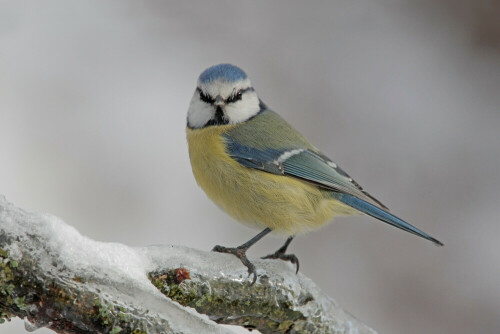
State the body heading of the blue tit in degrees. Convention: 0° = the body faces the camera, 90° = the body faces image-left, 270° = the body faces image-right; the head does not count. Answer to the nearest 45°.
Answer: approximately 90°
